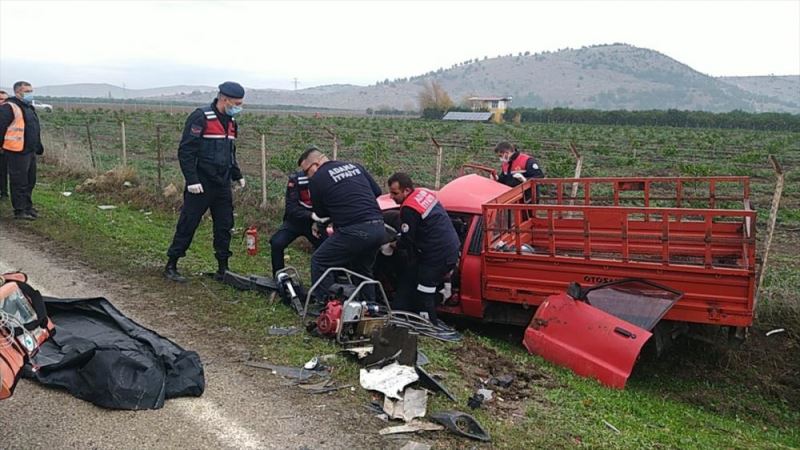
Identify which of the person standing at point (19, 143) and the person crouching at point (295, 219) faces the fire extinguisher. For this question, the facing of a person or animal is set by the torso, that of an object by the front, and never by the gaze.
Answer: the person standing at point (19, 143)

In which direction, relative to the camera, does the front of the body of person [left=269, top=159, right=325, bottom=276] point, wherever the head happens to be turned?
to the viewer's right

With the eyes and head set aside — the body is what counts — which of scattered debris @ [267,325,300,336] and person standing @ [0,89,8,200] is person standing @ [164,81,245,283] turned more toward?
the scattered debris

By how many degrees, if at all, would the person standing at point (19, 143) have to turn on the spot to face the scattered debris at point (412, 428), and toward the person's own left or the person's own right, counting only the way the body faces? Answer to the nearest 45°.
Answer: approximately 45° to the person's own right

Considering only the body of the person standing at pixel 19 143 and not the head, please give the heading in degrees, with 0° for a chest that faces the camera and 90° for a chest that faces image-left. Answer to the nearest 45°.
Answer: approximately 315°

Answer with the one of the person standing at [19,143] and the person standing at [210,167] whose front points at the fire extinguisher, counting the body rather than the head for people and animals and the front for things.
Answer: the person standing at [19,143]

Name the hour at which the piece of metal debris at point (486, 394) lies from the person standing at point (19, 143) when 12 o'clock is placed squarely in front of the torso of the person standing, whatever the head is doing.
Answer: The piece of metal debris is roughly at 1 o'clock from the person standing.

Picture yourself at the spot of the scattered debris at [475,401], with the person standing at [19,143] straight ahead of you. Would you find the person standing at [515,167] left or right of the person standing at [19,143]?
right

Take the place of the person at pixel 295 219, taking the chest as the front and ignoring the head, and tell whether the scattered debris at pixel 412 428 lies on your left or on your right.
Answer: on your right

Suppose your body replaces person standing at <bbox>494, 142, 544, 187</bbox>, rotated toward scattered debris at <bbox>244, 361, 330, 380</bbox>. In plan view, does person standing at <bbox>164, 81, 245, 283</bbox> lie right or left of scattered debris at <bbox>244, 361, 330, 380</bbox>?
right

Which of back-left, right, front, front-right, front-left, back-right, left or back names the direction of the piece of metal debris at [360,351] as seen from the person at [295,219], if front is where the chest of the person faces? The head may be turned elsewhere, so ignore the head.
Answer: right
